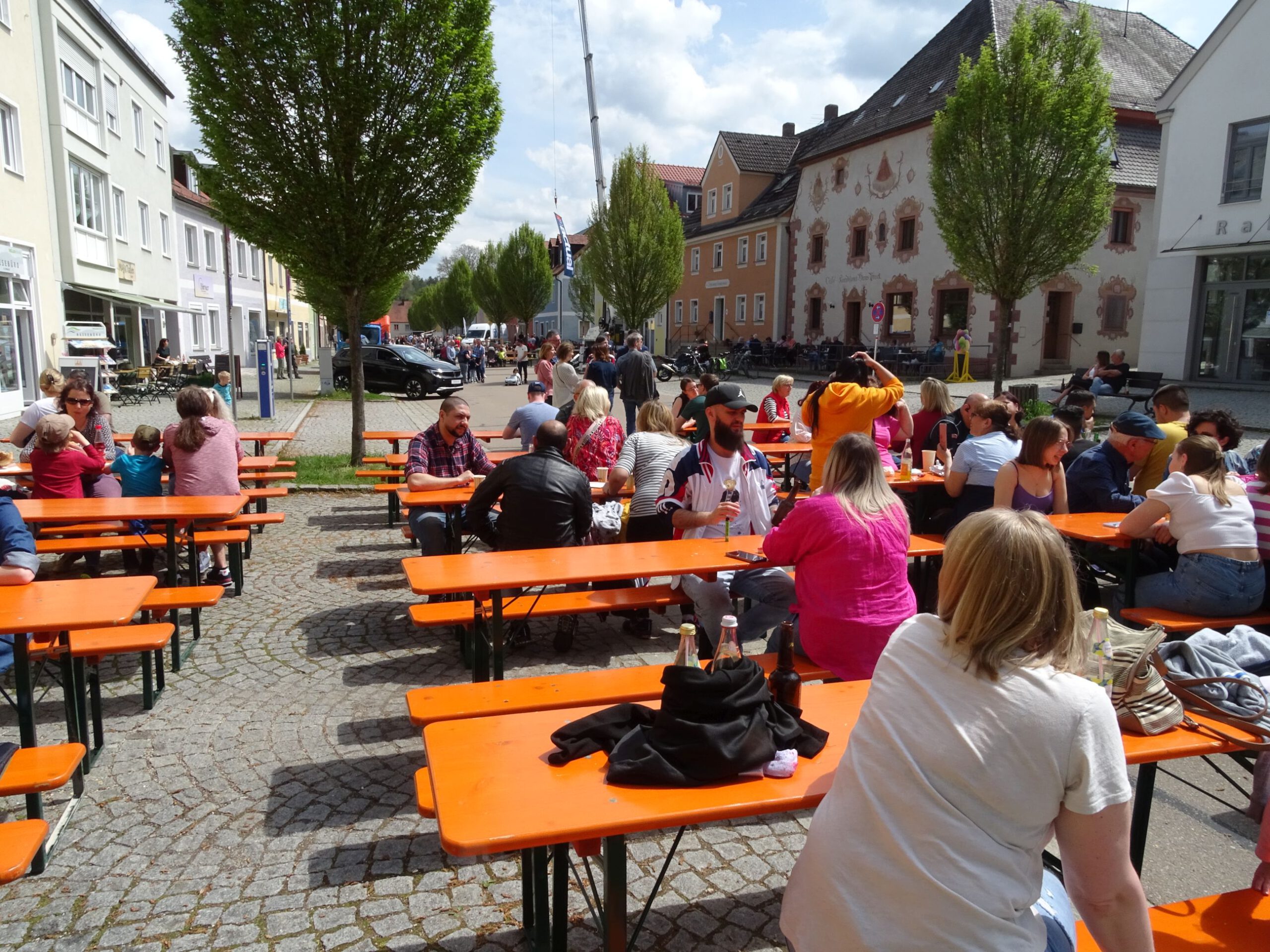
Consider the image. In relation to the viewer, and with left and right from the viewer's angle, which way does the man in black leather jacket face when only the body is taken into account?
facing away from the viewer

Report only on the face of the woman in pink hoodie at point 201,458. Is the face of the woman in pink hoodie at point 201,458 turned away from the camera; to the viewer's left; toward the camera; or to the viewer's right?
away from the camera

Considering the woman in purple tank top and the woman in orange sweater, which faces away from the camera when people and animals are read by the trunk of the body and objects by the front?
the woman in orange sweater

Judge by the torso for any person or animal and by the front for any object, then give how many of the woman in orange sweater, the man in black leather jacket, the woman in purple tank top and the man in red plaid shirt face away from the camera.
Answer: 2

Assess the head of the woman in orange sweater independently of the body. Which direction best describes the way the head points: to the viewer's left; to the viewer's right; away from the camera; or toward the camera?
away from the camera

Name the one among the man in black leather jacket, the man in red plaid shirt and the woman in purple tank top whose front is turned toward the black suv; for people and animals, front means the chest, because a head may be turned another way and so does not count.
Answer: the man in black leather jacket

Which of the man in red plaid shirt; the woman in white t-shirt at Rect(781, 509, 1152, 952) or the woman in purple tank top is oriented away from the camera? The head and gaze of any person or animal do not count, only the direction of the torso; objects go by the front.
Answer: the woman in white t-shirt

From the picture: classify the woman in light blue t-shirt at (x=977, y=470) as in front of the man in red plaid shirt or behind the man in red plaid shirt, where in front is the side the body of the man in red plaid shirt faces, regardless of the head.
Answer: in front

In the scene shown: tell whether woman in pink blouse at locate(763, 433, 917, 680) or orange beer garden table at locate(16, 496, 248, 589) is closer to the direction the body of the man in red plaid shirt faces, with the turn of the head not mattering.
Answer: the woman in pink blouse

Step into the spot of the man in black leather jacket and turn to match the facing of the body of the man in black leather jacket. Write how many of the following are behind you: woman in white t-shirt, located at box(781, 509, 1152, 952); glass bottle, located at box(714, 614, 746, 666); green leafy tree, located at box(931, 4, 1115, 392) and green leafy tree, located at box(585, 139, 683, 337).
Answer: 2

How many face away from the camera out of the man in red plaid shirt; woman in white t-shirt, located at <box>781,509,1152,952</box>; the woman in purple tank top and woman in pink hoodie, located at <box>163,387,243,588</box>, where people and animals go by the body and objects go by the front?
2

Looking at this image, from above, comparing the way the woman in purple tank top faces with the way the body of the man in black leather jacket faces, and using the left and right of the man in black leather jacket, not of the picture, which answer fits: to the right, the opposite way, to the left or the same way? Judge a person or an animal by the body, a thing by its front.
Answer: the opposite way

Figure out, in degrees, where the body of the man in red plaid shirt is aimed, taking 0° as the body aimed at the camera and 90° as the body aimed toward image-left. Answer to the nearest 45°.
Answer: approximately 315°
